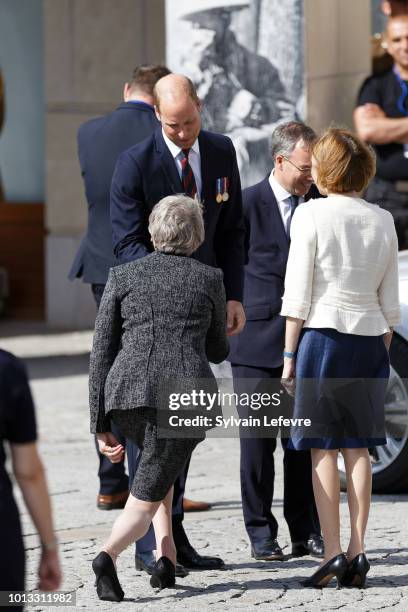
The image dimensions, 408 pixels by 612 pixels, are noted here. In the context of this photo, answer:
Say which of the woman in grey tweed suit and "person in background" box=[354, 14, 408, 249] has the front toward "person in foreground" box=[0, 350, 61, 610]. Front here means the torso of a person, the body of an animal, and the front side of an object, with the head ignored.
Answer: "person in background" box=[354, 14, 408, 249]

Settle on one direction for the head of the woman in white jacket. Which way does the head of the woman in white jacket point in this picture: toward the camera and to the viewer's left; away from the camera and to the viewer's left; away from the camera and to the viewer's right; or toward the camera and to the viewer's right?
away from the camera and to the viewer's left

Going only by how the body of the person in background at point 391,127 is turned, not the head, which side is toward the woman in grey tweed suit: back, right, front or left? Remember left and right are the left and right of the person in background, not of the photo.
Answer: front

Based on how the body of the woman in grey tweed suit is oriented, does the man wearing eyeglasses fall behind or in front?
in front

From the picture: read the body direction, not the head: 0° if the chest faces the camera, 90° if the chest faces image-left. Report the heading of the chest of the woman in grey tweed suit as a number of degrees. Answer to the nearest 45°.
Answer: approximately 180°

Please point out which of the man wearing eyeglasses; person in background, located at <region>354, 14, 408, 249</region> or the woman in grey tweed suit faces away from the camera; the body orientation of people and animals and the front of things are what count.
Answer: the woman in grey tweed suit

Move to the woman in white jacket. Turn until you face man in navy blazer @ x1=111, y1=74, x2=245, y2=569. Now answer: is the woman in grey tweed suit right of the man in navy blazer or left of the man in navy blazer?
left
